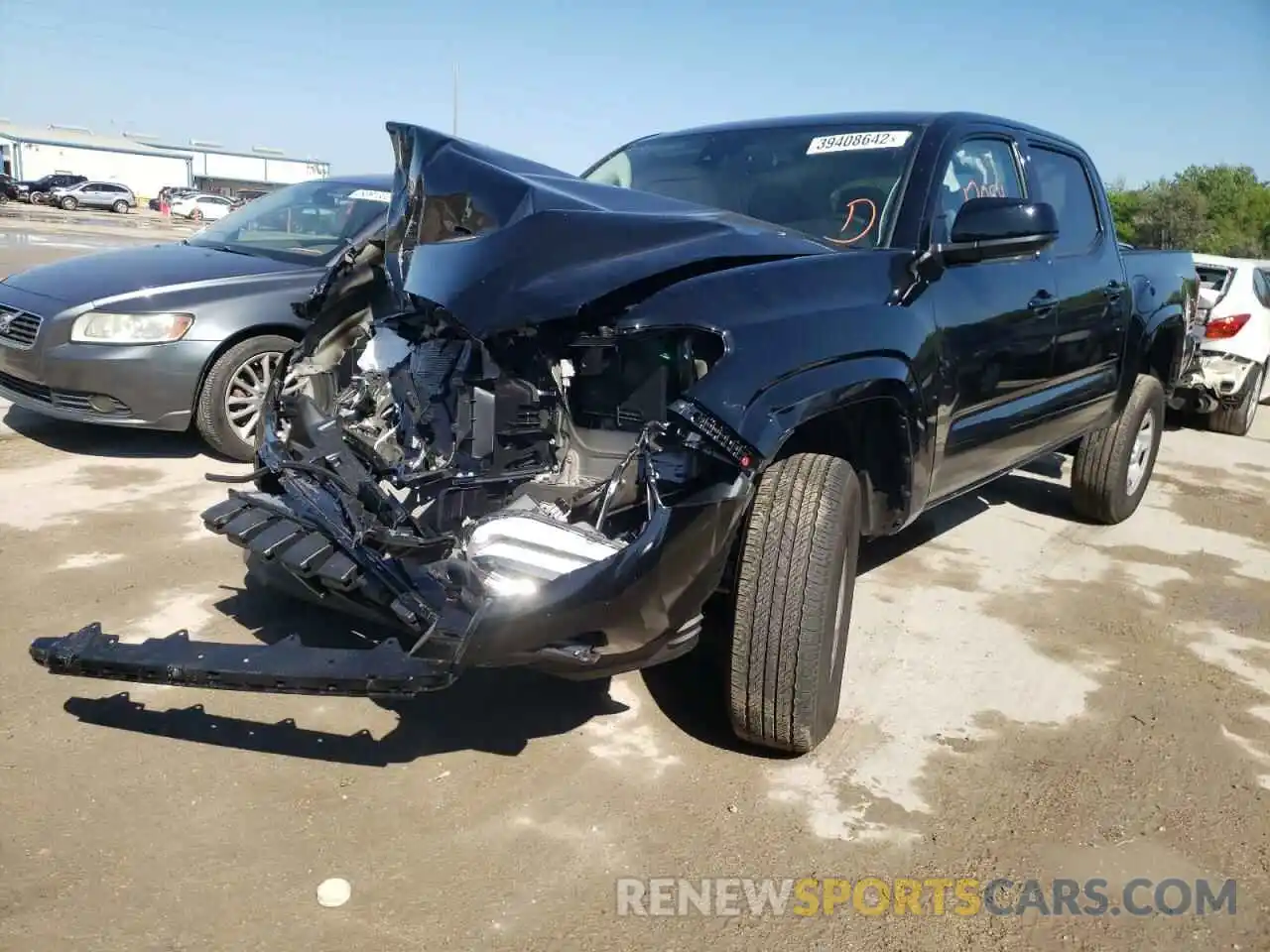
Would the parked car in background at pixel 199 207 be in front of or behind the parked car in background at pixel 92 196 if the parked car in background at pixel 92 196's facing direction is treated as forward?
behind

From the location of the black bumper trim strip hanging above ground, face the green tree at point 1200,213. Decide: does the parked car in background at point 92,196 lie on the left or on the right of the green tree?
left

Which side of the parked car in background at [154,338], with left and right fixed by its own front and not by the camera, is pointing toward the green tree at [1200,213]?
back

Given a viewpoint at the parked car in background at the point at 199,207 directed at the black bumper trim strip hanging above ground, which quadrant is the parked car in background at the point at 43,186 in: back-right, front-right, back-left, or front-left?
back-right

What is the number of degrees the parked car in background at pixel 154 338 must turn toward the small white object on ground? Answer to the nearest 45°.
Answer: approximately 45° to its left

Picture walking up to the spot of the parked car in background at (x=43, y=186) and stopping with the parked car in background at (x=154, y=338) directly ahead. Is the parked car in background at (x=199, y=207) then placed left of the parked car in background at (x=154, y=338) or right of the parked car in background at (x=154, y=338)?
left

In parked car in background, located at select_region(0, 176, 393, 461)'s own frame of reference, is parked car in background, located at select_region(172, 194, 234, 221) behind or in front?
behind

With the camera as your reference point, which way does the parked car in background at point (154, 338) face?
facing the viewer and to the left of the viewer

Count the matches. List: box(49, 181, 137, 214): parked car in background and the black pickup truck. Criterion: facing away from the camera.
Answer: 0

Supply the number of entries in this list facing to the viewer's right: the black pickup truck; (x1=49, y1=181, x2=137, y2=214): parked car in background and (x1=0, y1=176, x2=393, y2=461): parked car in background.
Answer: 0

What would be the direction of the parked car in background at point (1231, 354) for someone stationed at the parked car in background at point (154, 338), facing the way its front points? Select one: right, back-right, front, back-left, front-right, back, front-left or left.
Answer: back-left

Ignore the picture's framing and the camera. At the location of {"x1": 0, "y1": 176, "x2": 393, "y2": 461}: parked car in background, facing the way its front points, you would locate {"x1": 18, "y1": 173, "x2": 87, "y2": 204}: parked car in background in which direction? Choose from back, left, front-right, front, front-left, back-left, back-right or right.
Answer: back-right

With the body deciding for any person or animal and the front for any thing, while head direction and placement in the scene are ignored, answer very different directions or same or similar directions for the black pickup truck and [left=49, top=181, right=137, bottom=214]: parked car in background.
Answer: same or similar directions

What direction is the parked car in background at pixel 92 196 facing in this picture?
to the viewer's left
